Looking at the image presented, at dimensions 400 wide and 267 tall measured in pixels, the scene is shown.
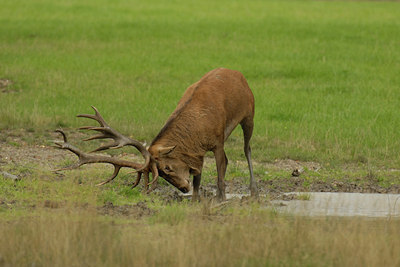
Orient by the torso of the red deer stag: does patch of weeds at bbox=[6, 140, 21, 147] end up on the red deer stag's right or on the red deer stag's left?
on the red deer stag's right

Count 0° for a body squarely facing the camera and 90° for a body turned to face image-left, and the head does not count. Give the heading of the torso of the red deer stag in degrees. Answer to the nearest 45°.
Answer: approximately 45°

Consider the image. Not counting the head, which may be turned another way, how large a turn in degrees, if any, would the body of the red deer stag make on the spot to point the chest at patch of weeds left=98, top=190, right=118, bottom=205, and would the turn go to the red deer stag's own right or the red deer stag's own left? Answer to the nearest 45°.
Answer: approximately 45° to the red deer stag's own right

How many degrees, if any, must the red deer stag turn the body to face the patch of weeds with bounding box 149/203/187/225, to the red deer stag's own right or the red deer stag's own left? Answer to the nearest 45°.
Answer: approximately 45° to the red deer stag's own left
